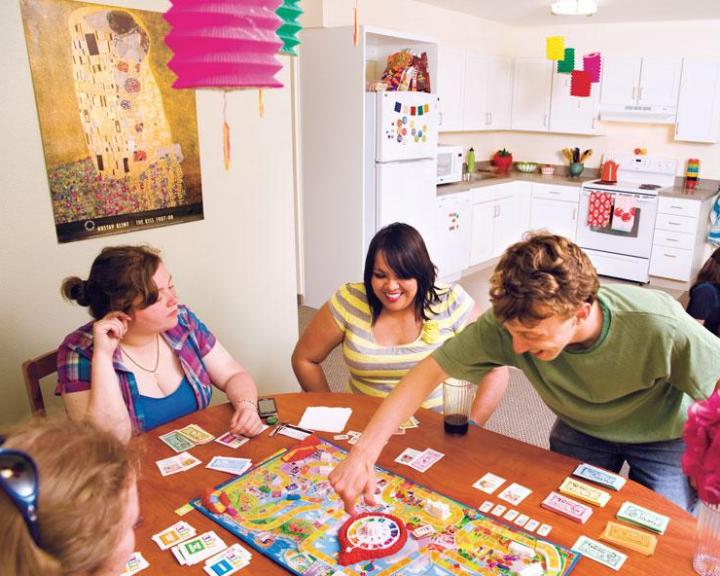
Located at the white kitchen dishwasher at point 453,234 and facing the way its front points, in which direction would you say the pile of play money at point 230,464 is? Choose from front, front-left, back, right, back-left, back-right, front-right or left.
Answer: front-right

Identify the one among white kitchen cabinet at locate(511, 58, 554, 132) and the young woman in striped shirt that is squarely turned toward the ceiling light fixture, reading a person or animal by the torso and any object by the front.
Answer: the white kitchen cabinet

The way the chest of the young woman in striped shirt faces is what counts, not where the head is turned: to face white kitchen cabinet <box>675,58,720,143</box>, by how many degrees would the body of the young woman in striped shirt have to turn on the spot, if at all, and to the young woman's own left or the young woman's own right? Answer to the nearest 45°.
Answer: approximately 135° to the young woman's own left

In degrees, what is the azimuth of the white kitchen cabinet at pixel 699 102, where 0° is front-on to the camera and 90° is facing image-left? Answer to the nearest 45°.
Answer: approximately 0°

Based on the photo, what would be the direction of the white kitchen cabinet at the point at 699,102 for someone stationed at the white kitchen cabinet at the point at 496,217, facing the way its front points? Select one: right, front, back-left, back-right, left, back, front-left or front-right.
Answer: front-left

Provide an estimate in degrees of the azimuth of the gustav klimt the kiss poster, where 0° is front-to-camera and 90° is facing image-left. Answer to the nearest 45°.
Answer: approximately 315°

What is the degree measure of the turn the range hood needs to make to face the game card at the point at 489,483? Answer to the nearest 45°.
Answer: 0° — it already faces it

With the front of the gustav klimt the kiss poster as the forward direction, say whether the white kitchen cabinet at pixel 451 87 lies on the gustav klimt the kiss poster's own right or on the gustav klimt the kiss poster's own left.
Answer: on the gustav klimt the kiss poster's own left

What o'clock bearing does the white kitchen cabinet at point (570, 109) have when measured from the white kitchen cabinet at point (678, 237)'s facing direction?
the white kitchen cabinet at point (570, 109) is roughly at 4 o'clock from the white kitchen cabinet at point (678, 237).

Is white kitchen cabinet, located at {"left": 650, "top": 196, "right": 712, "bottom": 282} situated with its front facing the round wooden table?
yes

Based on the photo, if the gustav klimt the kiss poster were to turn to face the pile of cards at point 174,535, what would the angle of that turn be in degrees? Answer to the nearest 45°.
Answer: approximately 45° to its right

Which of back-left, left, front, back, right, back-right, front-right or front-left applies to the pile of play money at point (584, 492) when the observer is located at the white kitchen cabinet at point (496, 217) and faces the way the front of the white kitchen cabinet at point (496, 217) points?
front-right
